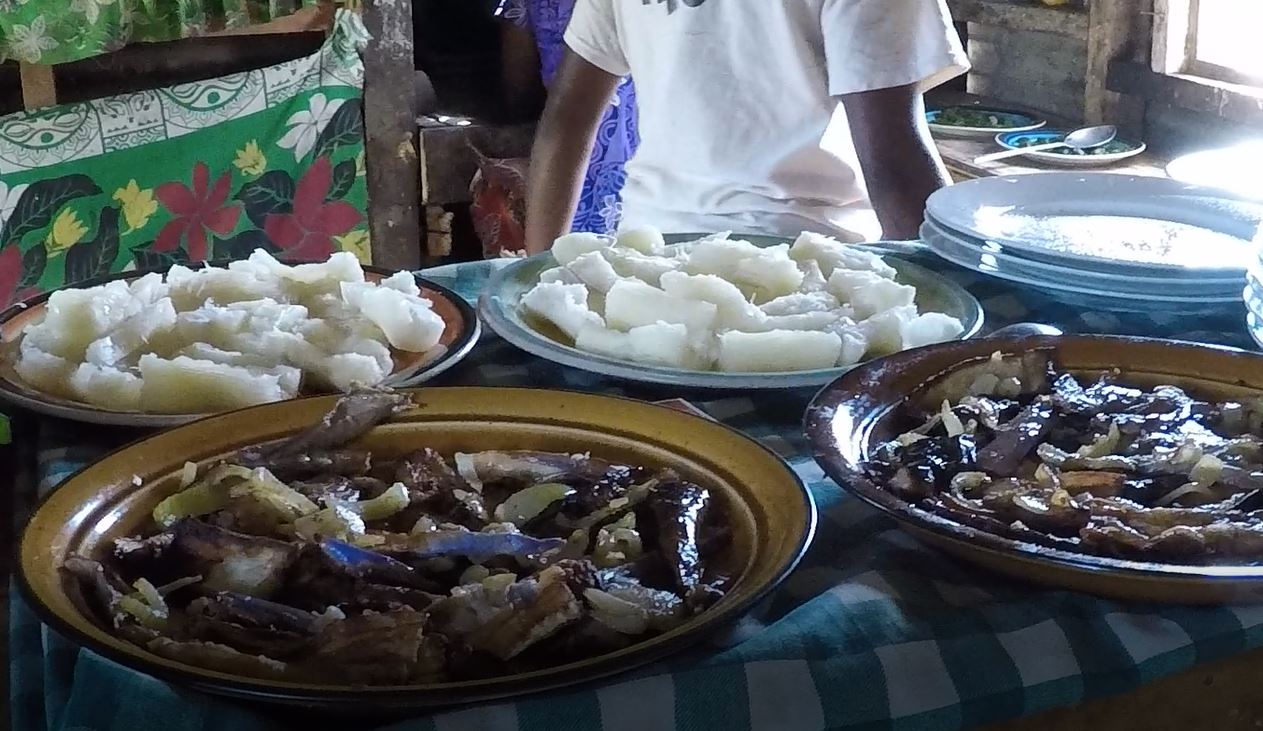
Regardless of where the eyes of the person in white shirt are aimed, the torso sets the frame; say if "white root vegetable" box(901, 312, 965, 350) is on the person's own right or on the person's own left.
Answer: on the person's own left

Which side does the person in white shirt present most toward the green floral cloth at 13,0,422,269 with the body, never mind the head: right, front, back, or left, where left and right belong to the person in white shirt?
right

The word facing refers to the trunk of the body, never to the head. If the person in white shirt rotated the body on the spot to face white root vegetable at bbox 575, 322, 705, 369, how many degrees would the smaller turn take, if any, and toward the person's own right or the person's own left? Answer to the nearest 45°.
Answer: approximately 45° to the person's own left

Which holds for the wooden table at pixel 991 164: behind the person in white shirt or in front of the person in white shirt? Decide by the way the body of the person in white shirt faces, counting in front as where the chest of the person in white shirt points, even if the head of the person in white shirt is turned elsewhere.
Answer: behind

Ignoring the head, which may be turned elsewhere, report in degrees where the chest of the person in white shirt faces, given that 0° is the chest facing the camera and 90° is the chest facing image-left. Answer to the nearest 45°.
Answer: approximately 45°

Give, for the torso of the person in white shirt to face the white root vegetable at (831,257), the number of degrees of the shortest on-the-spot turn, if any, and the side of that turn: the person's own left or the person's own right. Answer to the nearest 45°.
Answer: approximately 45° to the person's own left
